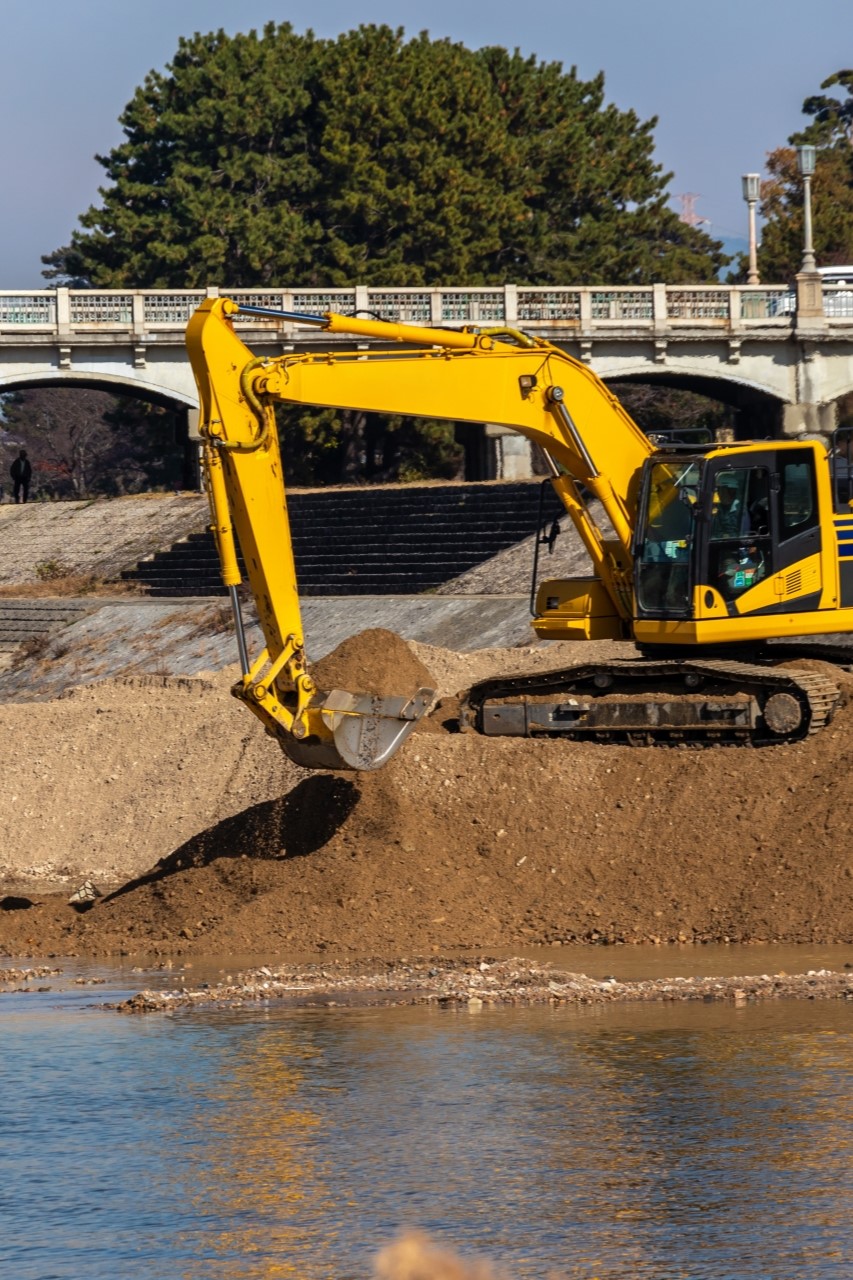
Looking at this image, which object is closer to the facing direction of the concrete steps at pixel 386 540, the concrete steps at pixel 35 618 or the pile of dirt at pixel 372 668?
the pile of dirt

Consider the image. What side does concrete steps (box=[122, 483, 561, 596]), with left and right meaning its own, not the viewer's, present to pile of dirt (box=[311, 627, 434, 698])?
front

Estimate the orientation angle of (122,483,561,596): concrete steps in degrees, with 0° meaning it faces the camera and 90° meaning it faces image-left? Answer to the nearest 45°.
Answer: approximately 0°

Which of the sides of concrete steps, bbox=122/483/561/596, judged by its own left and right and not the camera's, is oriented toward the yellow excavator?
front

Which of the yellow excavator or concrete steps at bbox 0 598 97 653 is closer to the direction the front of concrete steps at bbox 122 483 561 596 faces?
the yellow excavator

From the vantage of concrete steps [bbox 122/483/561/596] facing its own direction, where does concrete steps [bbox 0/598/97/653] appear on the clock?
concrete steps [bbox 0/598/97/653] is roughly at 3 o'clock from concrete steps [bbox 122/483/561/596].
